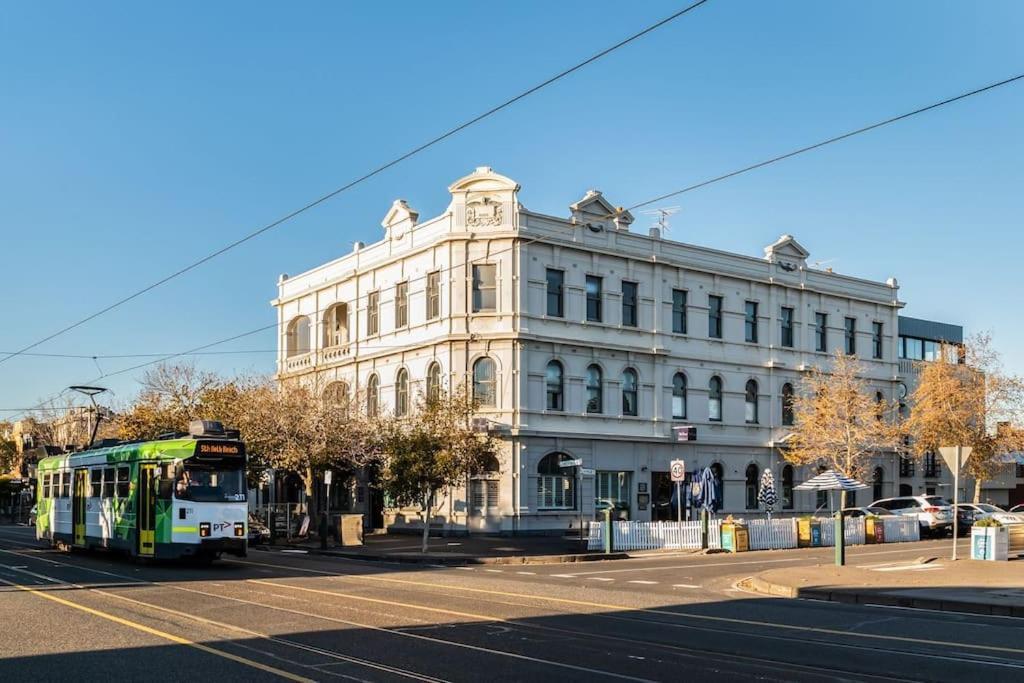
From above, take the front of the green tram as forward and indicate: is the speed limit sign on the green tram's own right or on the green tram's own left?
on the green tram's own left

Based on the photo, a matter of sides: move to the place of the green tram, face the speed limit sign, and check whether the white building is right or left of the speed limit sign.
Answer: left

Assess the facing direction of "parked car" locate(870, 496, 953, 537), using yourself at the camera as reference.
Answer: facing away from the viewer and to the left of the viewer

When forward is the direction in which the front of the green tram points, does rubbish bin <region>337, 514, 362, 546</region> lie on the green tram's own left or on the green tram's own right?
on the green tram's own left

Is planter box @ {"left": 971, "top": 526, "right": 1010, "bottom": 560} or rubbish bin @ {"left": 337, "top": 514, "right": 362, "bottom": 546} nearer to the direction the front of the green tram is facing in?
the planter box

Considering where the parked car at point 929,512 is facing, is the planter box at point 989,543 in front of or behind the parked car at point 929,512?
behind

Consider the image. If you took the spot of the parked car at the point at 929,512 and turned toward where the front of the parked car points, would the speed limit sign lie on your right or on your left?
on your left

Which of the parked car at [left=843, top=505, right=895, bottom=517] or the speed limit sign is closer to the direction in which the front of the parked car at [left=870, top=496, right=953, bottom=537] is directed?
the parked car
